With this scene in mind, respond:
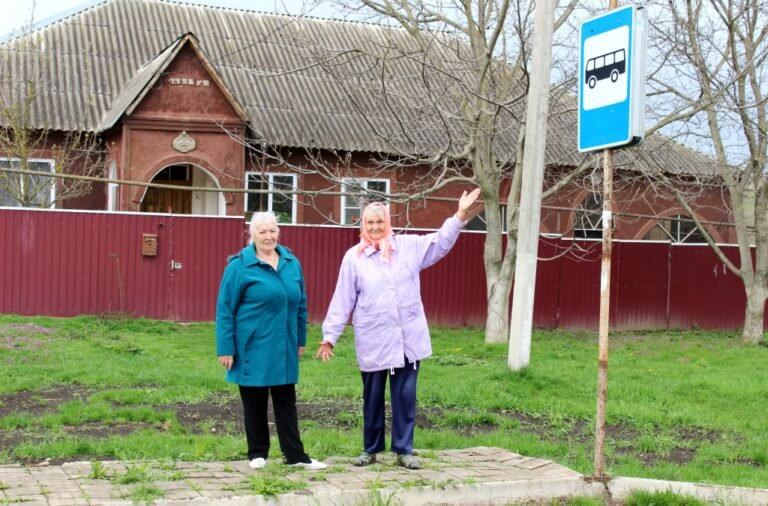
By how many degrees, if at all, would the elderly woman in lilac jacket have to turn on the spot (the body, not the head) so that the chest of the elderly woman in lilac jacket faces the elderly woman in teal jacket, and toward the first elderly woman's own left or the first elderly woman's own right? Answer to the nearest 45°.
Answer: approximately 90° to the first elderly woman's own right

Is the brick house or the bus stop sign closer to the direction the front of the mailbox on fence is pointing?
the bus stop sign

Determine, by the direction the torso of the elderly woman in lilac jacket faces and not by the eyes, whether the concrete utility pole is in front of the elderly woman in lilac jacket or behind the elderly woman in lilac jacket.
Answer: behind

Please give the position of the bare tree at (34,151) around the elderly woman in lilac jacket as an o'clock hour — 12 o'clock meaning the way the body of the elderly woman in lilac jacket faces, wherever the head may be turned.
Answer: The bare tree is roughly at 5 o'clock from the elderly woman in lilac jacket.

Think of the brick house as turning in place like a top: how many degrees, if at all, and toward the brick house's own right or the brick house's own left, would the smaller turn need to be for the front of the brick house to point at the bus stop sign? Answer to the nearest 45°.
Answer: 0° — it already faces it

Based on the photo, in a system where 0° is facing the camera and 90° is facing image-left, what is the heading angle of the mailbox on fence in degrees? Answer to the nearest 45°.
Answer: approximately 0°

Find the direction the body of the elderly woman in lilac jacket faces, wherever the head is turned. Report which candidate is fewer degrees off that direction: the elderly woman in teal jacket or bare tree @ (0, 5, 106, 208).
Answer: the elderly woman in teal jacket

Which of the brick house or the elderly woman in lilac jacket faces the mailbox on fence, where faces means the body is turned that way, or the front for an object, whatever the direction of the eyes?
the brick house

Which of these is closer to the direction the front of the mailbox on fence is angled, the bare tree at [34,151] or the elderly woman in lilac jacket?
the elderly woman in lilac jacket
